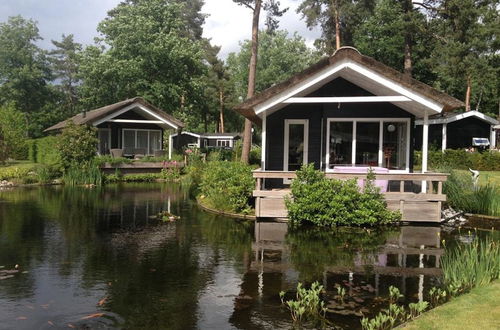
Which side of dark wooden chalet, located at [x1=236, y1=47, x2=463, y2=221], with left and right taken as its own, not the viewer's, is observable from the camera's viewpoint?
front

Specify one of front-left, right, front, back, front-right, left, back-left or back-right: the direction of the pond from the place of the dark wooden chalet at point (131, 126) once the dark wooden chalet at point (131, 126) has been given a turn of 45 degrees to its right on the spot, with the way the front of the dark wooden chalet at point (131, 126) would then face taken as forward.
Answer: front

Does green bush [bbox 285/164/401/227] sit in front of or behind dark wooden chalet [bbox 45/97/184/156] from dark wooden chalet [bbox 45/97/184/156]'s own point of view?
in front

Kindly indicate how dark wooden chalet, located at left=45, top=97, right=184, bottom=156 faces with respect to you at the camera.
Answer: facing the viewer and to the right of the viewer

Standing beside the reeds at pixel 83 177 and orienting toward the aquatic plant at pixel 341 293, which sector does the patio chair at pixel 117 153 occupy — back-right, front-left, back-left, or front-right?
back-left

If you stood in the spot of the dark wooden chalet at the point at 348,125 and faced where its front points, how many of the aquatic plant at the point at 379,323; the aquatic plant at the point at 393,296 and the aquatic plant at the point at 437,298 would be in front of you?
3

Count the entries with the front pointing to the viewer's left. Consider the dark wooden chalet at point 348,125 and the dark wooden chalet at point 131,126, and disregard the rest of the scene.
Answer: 0

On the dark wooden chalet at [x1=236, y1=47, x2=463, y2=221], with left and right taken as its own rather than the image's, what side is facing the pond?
front

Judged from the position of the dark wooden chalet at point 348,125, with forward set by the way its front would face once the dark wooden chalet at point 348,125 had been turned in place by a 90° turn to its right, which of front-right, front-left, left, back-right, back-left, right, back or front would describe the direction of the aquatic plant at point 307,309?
left

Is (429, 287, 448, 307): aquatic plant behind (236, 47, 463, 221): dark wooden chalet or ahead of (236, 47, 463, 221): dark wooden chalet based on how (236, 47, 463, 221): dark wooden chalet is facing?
ahead

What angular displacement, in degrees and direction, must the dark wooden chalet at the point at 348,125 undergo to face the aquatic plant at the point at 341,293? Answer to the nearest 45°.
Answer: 0° — it already faces it

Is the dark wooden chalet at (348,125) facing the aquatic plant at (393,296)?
yes
